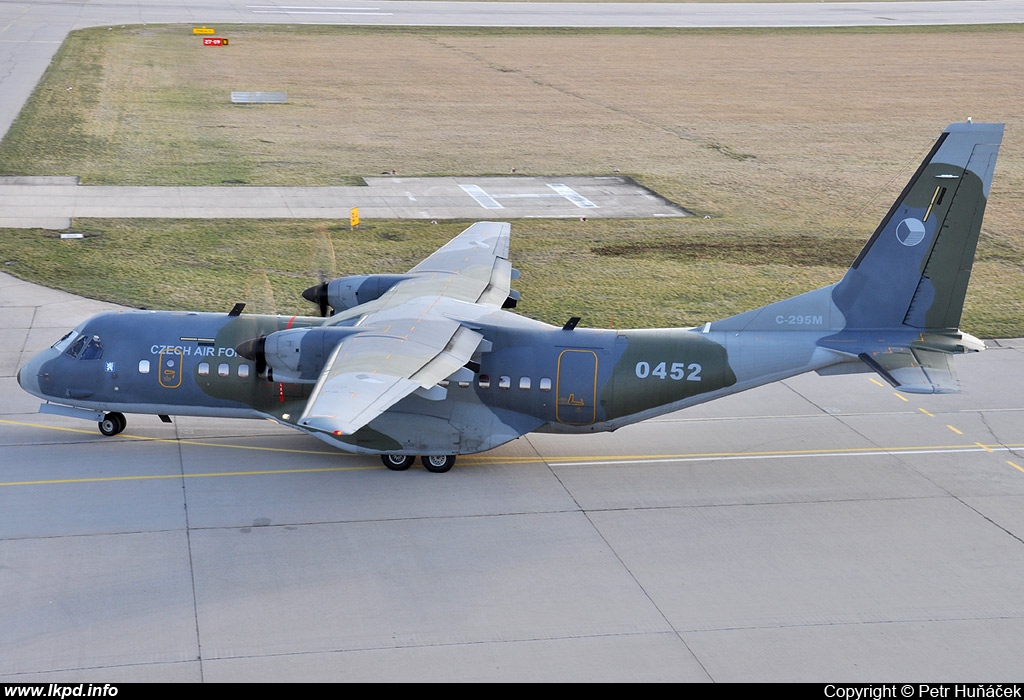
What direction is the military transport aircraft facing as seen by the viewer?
to the viewer's left
